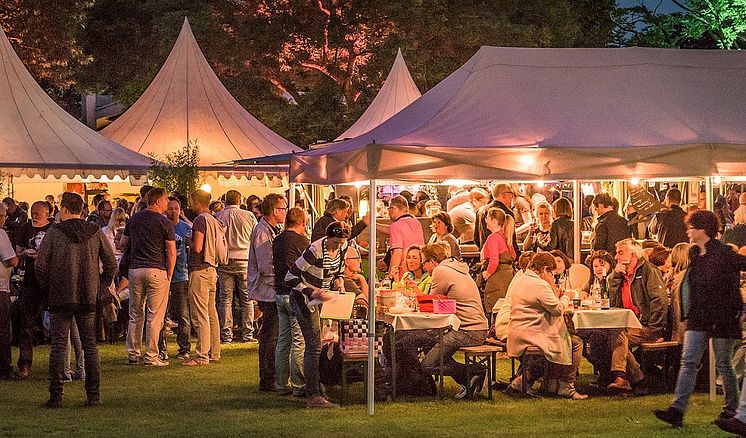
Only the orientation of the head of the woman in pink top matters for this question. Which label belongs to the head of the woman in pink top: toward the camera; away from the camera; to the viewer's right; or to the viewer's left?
to the viewer's left

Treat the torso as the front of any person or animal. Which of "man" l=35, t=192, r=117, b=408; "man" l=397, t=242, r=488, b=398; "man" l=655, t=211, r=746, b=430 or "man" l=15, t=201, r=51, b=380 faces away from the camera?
"man" l=35, t=192, r=117, b=408

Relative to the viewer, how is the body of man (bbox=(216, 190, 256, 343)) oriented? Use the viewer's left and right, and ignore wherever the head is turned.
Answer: facing away from the viewer

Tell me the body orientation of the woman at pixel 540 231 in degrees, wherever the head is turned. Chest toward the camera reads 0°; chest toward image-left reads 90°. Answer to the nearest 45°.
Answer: approximately 0°

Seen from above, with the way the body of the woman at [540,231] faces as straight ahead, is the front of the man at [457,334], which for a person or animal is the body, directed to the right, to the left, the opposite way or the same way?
to the right

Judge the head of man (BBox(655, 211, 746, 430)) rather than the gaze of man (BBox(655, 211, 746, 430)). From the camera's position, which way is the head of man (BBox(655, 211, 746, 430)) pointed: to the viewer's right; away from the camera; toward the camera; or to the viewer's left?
to the viewer's left

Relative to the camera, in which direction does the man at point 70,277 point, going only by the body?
away from the camera

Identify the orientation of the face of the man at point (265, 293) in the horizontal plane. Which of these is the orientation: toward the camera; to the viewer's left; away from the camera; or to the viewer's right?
to the viewer's right

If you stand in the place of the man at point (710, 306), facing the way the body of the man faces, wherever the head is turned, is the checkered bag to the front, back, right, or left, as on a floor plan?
front
